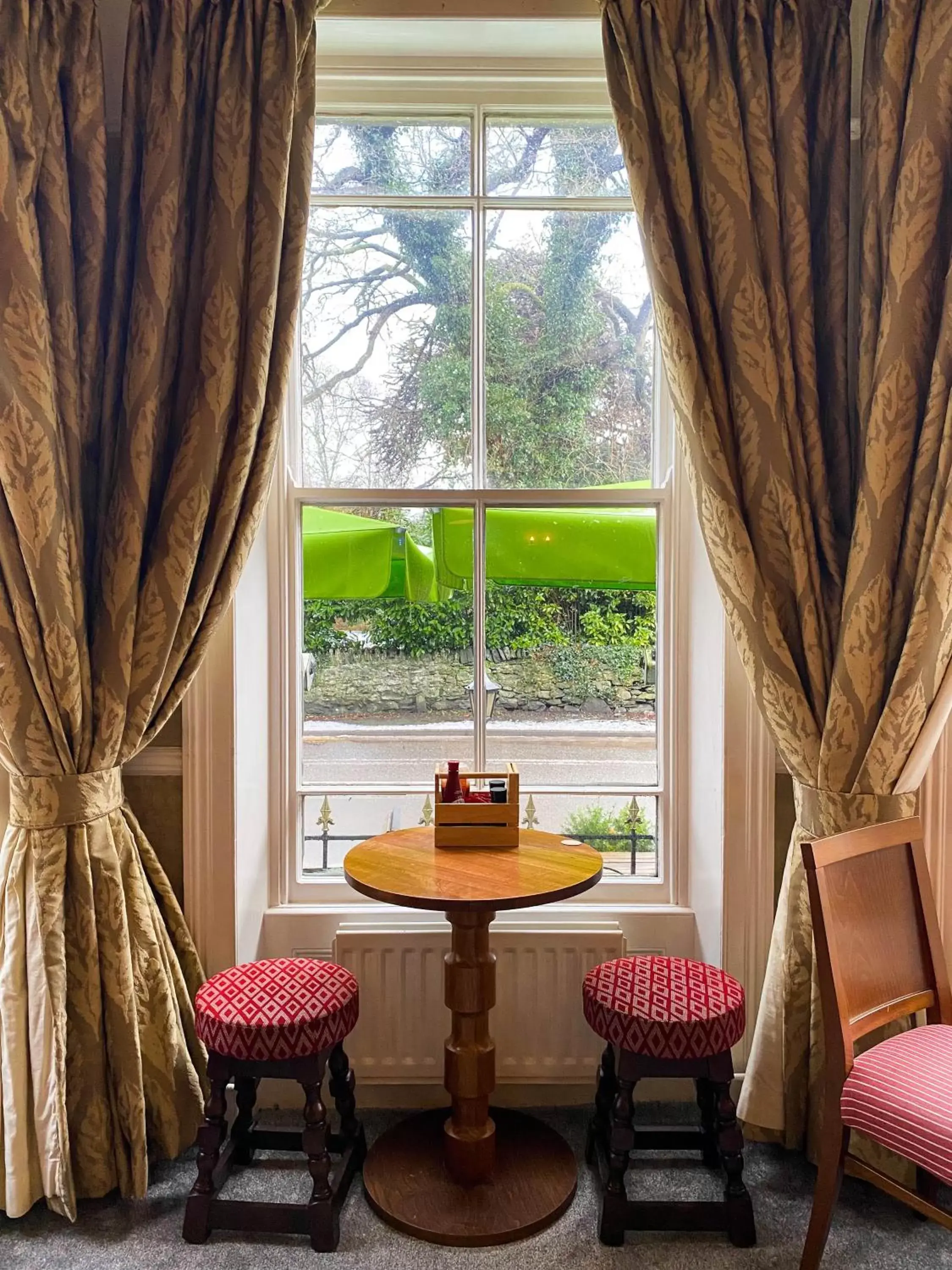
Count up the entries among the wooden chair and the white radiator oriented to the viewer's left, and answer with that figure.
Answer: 0

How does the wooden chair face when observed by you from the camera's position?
facing the viewer and to the right of the viewer

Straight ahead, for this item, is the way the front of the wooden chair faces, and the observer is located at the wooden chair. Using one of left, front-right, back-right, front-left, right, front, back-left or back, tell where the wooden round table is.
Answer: back-right

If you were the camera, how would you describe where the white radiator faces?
facing the viewer
